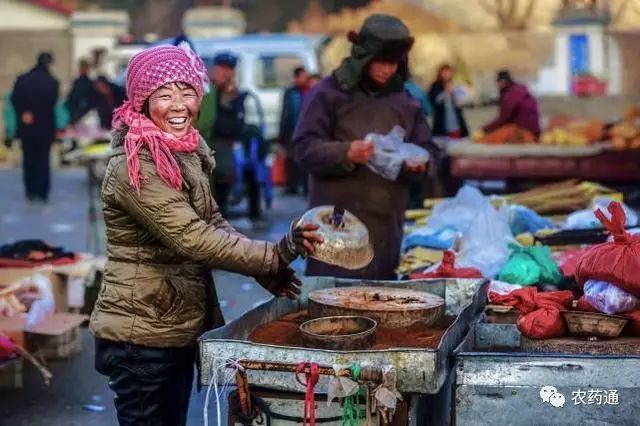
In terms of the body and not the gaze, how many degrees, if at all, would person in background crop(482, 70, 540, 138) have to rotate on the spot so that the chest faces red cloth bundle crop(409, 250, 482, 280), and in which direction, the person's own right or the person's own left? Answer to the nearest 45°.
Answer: approximately 90° to the person's own left

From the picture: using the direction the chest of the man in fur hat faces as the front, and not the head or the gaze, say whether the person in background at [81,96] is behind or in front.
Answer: behind

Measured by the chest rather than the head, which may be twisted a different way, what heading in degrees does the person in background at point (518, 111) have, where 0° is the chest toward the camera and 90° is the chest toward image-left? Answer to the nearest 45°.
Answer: approximately 90°

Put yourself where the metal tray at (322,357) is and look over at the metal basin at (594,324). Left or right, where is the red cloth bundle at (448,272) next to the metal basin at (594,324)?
left

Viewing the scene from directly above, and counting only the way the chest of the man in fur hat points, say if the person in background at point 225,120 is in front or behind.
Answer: behind

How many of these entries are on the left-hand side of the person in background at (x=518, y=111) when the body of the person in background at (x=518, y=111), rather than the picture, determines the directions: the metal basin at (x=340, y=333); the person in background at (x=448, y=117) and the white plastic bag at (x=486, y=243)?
2

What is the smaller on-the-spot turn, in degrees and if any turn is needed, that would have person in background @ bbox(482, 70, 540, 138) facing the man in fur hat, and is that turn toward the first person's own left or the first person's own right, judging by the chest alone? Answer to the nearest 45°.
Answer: approximately 90° to the first person's own left
